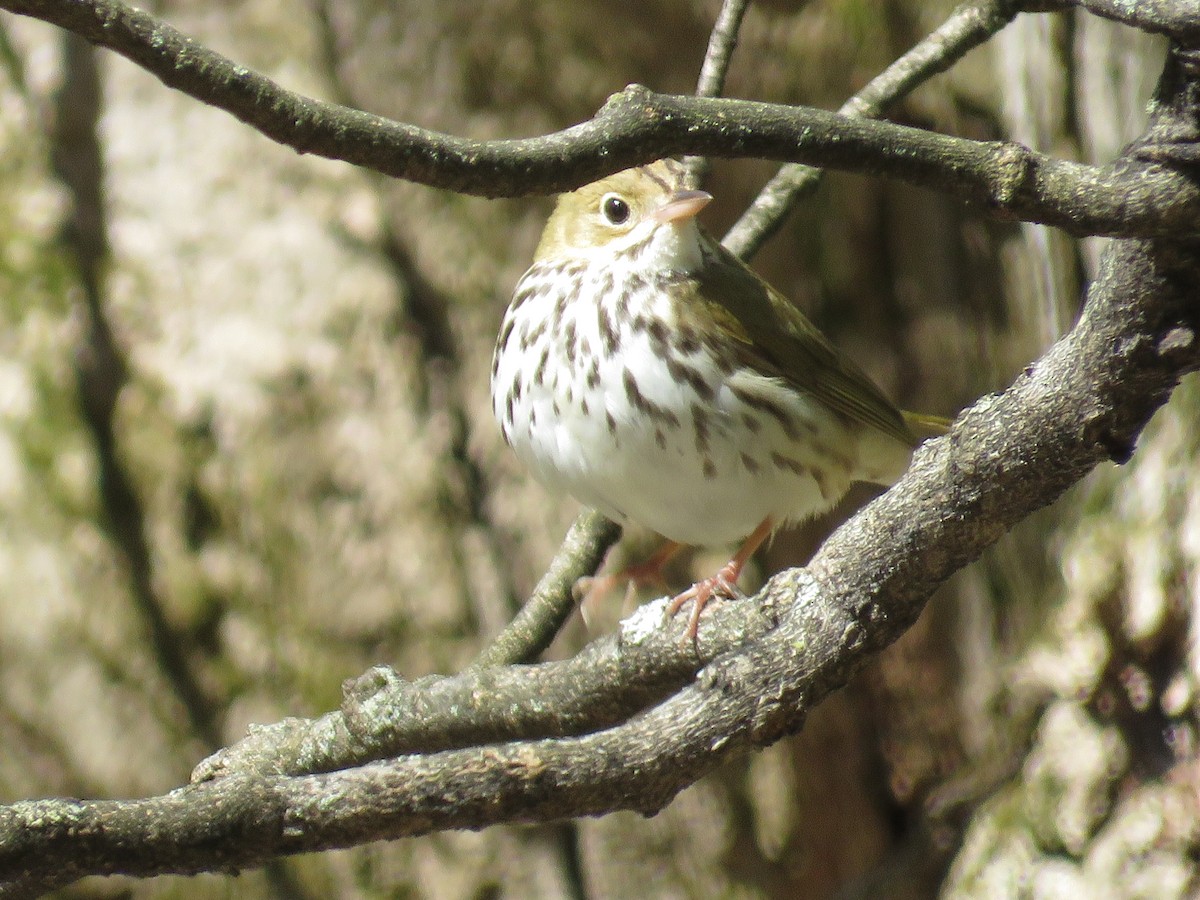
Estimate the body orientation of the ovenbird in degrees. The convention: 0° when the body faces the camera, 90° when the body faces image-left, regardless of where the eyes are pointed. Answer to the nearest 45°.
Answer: approximately 45°

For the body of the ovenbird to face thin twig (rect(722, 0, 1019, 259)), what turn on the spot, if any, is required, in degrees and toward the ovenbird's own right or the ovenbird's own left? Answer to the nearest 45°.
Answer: approximately 135° to the ovenbird's own left

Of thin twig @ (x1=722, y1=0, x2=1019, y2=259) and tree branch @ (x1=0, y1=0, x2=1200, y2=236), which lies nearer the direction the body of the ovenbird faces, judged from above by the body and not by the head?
the tree branch
